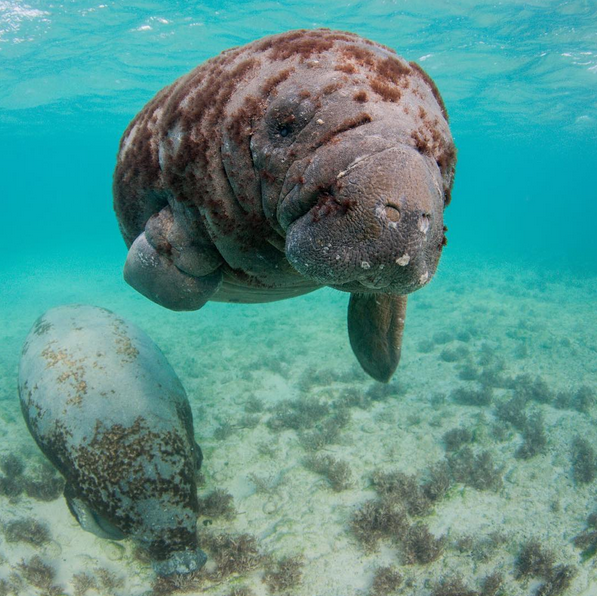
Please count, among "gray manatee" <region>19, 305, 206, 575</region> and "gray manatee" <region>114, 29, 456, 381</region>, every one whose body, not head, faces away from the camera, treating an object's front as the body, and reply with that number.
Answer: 0

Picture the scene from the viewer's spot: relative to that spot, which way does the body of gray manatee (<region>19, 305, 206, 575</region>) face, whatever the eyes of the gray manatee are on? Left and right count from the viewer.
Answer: facing the viewer and to the right of the viewer

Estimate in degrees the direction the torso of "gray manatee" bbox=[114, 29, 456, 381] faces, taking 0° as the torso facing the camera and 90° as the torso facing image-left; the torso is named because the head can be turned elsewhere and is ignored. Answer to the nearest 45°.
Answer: approximately 315°
